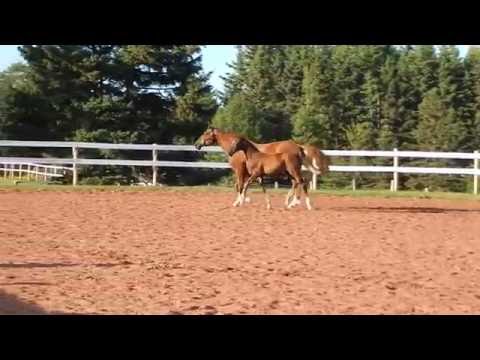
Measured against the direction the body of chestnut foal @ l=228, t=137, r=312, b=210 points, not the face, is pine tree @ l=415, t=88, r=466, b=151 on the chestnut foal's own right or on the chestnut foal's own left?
on the chestnut foal's own right

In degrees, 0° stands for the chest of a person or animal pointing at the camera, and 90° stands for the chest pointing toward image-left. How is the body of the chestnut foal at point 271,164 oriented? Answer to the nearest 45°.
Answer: approximately 90°

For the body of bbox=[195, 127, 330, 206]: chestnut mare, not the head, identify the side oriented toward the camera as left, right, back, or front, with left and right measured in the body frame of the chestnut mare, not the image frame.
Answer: left

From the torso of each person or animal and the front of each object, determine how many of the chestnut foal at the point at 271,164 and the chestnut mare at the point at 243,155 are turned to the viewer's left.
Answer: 2

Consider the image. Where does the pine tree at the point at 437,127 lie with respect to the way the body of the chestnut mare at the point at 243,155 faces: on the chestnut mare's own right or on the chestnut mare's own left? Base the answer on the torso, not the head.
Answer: on the chestnut mare's own right

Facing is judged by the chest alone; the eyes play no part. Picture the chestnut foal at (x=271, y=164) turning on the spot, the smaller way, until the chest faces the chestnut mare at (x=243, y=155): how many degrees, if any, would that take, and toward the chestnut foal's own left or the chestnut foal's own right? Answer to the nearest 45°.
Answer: approximately 45° to the chestnut foal's own right

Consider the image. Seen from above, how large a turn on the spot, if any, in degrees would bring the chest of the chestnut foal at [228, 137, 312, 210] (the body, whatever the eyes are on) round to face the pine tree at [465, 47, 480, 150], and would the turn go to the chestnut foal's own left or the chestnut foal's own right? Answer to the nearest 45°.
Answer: approximately 135° to the chestnut foal's own right

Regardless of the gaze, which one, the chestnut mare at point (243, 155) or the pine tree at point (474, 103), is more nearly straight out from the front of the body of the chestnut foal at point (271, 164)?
the chestnut mare

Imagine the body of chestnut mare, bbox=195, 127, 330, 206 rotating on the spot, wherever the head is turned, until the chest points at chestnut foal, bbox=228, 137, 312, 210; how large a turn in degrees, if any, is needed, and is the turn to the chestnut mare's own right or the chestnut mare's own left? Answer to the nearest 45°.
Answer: approximately 135° to the chestnut mare's own left

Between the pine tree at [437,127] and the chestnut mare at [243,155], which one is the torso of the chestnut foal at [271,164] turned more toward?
the chestnut mare
